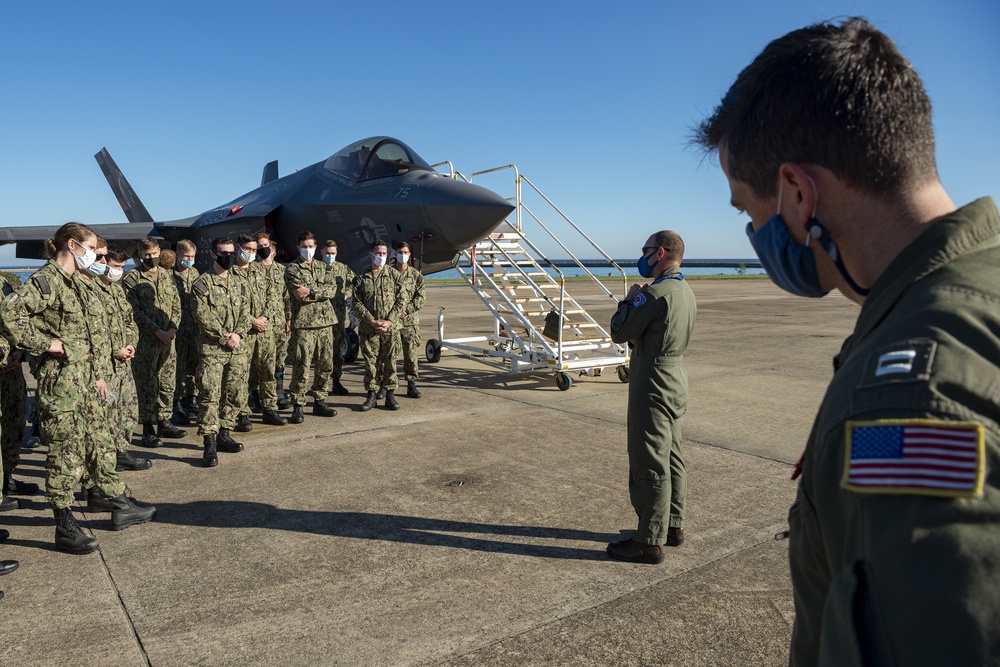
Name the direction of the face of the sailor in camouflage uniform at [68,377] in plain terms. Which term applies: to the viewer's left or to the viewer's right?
to the viewer's right

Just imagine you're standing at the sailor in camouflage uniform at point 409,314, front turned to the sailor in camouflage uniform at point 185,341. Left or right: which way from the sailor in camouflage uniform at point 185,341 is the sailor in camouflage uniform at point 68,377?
left

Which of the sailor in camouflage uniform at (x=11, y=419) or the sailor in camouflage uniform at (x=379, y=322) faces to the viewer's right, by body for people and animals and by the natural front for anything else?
the sailor in camouflage uniform at (x=11, y=419)

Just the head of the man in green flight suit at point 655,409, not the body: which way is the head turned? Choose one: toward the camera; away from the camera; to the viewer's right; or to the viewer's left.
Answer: to the viewer's left

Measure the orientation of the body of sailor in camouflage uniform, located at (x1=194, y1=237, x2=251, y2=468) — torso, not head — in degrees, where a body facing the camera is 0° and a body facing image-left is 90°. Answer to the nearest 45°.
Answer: approximately 315°

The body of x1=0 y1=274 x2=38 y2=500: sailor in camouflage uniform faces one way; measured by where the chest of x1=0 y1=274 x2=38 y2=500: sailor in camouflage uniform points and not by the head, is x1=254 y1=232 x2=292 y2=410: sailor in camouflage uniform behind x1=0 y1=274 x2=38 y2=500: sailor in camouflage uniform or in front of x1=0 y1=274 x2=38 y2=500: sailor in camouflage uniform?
in front

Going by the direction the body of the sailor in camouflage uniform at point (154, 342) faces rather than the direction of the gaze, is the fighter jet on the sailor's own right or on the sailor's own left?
on the sailor's own left

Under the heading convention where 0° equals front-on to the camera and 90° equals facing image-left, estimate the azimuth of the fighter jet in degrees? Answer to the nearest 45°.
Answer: approximately 315°

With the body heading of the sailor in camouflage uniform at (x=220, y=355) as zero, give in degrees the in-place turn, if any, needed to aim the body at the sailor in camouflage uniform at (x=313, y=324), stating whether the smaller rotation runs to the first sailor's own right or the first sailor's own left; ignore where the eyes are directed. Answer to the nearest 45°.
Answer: approximately 90° to the first sailor's own left

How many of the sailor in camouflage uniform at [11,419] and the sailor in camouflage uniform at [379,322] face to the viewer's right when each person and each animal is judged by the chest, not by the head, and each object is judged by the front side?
1

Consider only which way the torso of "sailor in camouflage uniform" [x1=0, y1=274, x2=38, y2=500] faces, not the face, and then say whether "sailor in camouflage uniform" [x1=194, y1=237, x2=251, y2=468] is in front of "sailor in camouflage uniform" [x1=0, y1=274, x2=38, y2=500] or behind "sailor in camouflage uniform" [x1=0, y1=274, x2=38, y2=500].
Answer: in front

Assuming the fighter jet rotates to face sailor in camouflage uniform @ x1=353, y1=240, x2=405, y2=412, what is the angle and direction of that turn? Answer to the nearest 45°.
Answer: approximately 45° to its right

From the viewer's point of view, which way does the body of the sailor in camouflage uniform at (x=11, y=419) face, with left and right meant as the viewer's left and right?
facing to the right of the viewer

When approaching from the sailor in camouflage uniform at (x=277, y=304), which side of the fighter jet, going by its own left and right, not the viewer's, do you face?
right
